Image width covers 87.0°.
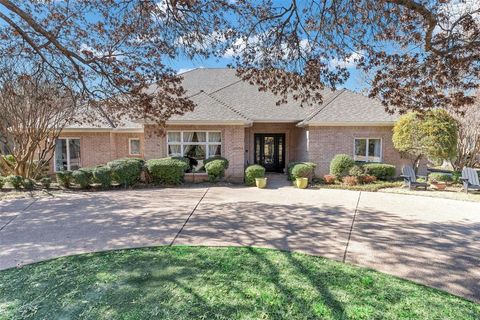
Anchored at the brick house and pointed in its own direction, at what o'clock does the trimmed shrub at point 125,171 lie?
The trimmed shrub is roughly at 2 o'clock from the brick house.

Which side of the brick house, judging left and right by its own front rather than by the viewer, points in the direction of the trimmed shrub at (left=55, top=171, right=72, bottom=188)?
right

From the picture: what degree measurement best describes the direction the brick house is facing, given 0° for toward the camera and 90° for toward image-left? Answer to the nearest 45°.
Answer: approximately 0°

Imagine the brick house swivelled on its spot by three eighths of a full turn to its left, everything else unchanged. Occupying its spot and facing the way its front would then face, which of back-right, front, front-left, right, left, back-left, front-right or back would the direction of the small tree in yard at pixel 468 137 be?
front-right

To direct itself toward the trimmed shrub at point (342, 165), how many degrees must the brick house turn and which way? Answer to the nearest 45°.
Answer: approximately 90° to its left

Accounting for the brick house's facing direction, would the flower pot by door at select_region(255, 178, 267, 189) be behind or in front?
in front

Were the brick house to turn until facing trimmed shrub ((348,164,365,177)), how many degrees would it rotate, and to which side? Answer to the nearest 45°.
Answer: approximately 90° to its left

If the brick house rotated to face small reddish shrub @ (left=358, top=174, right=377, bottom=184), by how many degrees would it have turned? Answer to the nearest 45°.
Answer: approximately 90° to its left

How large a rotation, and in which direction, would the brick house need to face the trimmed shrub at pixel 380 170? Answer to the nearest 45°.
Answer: approximately 90° to its left

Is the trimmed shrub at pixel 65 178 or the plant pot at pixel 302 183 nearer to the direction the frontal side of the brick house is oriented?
the plant pot
